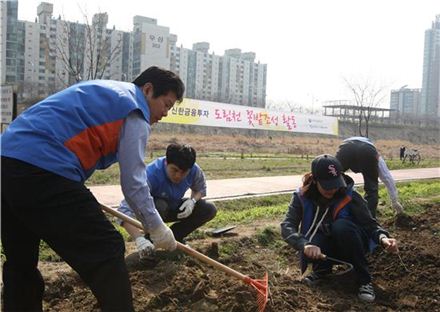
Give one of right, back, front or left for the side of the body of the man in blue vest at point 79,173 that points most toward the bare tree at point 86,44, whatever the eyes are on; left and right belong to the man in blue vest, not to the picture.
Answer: left

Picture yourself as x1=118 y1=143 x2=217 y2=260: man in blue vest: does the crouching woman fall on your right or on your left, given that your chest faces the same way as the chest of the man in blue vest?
on your left

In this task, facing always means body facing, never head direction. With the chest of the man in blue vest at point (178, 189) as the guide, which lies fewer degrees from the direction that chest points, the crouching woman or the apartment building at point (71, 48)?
the crouching woman

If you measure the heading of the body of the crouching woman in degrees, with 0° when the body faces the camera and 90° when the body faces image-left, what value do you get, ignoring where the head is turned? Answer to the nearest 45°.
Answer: approximately 0°

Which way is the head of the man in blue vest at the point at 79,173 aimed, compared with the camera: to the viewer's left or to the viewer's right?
to the viewer's right

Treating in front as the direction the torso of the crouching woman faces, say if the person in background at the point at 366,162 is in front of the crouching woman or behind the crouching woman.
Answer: behind

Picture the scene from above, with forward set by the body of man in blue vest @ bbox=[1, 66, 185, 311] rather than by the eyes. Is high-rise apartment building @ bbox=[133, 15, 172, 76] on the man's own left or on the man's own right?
on the man's own left

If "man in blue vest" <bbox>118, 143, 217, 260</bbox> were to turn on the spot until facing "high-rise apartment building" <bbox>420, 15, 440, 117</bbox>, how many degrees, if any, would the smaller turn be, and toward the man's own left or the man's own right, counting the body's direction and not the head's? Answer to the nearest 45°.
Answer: approximately 135° to the man's own left

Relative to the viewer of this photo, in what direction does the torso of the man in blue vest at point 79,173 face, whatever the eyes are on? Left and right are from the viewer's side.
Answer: facing to the right of the viewer

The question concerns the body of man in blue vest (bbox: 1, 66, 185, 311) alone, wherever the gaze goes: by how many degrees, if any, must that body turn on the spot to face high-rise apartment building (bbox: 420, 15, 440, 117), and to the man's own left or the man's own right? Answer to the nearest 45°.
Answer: approximately 45° to the man's own left

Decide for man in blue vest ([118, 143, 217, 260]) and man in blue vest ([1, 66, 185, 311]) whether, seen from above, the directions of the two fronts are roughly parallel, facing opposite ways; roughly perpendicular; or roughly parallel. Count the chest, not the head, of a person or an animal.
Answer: roughly perpendicular

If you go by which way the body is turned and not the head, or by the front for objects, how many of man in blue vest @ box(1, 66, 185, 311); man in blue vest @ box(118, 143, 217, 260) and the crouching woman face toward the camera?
2
